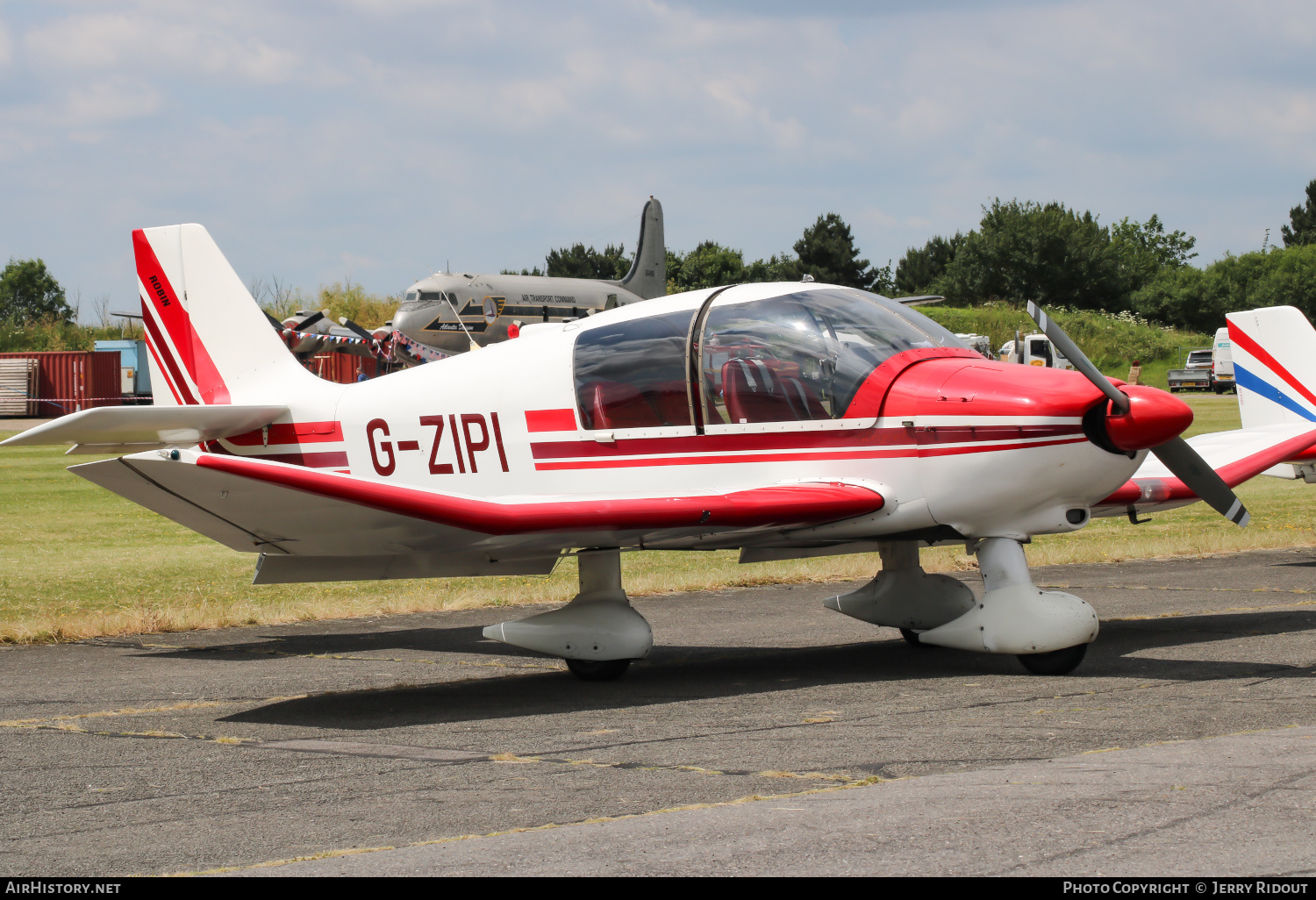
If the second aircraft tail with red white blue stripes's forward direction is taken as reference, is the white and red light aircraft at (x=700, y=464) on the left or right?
on its right

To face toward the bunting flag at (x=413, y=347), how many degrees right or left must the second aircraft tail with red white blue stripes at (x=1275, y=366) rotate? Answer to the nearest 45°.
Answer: approximately 135° to its left

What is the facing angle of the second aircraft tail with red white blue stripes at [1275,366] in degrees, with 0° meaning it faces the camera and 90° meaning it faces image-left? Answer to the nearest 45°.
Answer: approximately 270°
